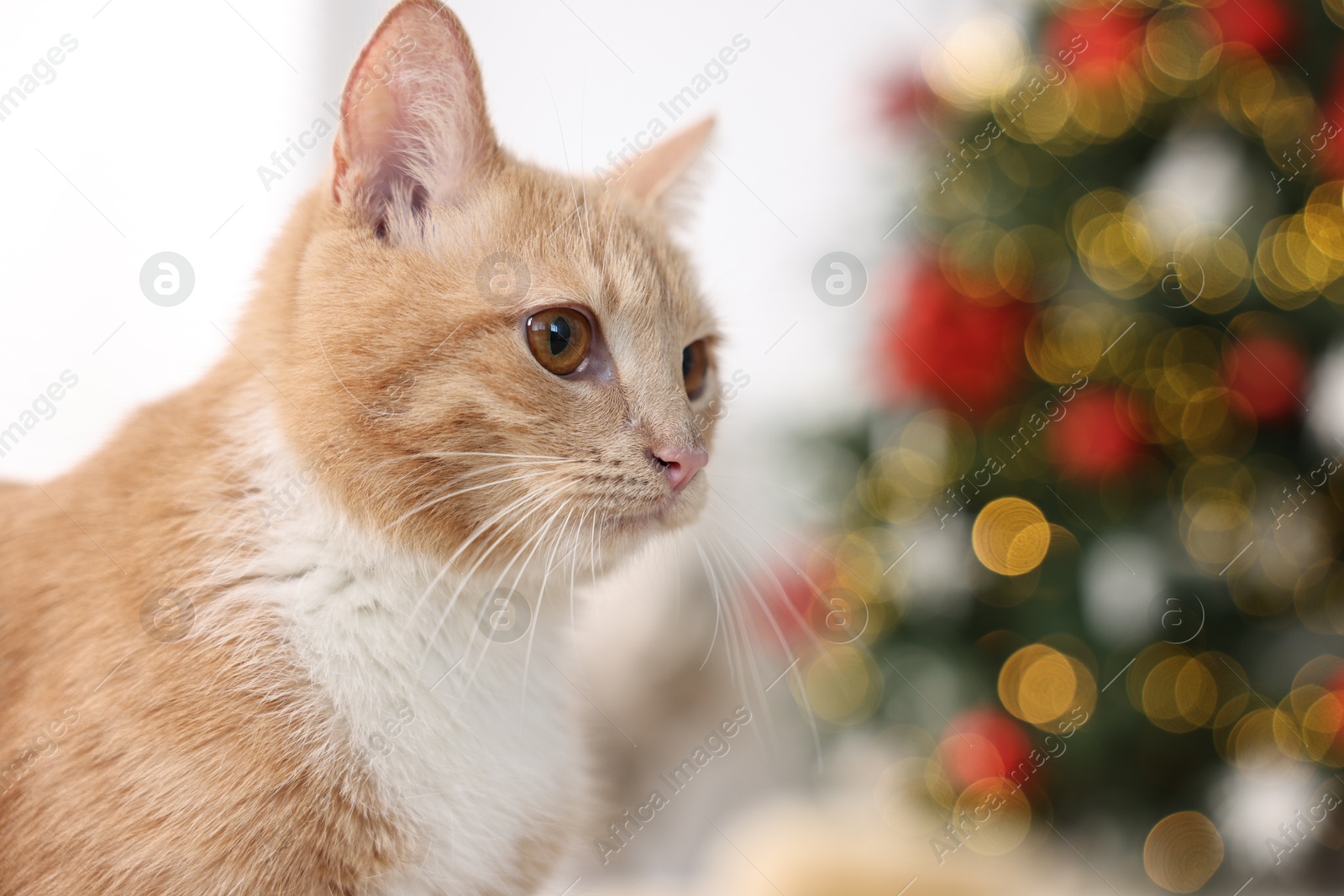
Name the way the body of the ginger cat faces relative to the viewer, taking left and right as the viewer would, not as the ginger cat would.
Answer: facing the viewer and to the right of the viewer

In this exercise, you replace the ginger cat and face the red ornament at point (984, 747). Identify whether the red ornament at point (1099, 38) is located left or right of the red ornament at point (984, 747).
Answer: right

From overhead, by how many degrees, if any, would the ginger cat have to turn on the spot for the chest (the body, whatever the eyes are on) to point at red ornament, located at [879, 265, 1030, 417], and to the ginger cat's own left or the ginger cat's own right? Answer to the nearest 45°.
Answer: approximately 90° to the ginger cat's own left

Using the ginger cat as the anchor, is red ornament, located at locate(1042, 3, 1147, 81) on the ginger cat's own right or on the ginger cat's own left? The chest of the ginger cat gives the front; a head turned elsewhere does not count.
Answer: on the ginger cat's own left

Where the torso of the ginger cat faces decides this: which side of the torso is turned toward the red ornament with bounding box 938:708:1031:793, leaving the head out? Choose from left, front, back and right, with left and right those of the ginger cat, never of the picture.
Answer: left

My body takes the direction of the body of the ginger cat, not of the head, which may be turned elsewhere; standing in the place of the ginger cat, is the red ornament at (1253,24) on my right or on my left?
on my left
